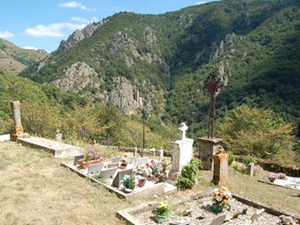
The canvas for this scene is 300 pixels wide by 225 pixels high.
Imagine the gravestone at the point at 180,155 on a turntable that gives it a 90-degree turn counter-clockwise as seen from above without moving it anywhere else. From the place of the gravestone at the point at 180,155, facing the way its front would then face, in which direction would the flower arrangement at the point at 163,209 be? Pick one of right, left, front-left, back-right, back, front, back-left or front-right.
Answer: back-right

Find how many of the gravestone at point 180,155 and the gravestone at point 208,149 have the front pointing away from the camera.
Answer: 0

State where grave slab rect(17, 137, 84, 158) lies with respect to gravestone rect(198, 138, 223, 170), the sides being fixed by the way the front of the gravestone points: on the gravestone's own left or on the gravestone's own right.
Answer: on the gravestone's own right

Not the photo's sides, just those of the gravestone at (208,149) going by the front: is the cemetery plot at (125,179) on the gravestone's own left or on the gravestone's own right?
on the gravestone's own right

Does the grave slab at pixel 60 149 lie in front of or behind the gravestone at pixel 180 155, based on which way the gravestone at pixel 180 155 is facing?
behind

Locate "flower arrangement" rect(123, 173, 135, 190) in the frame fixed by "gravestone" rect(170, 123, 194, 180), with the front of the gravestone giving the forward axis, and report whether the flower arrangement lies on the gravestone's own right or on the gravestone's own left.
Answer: on the gravestone's own right

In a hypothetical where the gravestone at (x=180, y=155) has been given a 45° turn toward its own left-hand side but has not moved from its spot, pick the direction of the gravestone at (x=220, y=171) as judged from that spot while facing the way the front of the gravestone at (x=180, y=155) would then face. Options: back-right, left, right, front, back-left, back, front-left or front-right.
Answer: front

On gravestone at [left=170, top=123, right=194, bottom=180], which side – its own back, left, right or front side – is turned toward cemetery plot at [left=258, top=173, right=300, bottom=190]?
left

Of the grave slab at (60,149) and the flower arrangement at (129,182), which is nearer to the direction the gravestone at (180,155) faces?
the flower arrangement
